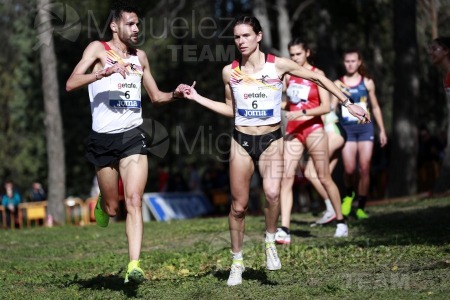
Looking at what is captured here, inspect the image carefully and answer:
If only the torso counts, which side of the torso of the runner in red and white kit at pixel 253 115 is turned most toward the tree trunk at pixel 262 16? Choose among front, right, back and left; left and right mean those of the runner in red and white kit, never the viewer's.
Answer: back

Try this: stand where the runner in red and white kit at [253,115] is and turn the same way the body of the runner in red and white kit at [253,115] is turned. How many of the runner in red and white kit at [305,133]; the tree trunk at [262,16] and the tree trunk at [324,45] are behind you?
3

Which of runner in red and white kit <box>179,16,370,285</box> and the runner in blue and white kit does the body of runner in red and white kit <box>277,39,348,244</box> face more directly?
the runner in red and white kit

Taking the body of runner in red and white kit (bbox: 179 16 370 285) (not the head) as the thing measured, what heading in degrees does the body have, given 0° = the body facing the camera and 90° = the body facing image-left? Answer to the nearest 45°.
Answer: approximately 0°

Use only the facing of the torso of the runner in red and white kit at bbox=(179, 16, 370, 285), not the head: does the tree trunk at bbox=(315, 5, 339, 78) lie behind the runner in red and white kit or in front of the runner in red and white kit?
behind

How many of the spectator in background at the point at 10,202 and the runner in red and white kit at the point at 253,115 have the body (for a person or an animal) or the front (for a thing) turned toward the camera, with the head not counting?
2

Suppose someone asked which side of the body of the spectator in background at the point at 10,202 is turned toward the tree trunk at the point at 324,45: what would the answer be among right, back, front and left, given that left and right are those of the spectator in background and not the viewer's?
left

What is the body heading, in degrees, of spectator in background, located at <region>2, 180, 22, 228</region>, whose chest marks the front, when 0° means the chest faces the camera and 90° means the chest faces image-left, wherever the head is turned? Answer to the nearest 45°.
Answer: approximately 0°
